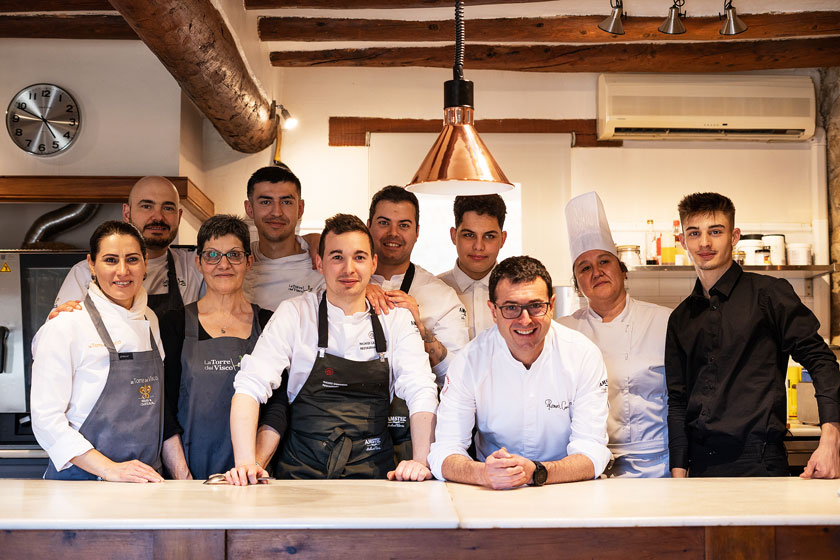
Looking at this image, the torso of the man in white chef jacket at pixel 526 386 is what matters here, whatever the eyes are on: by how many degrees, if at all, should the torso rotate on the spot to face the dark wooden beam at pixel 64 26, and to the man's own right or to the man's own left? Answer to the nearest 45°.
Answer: approximately 135° to the man's own right

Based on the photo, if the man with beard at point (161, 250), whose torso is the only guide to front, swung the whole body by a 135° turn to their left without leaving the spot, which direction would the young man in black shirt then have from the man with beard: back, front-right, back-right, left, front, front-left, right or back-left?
right

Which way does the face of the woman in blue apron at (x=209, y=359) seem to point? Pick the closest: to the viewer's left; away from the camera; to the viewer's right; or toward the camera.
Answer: toward the camera

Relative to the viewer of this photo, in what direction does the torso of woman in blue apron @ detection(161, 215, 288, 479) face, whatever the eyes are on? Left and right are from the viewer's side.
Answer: facing the viewer

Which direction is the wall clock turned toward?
toward the camera

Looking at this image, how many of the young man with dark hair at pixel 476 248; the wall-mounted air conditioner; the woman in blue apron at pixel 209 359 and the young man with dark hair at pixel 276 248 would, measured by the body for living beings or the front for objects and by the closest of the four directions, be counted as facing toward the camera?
4

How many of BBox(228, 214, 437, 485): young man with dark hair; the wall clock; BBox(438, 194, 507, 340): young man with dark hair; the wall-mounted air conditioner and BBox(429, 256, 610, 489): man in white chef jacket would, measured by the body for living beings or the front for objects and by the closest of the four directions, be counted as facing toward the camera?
5

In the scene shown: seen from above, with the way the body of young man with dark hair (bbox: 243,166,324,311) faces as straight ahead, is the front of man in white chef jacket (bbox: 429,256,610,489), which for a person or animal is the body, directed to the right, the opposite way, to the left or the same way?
the same way

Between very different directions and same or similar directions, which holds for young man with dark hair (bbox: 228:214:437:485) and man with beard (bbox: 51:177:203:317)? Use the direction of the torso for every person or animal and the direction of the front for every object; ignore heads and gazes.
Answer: same or similar directions

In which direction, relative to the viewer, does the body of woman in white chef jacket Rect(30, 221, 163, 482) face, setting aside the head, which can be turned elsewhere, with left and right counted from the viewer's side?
facing the viewer and to the right of the viewer

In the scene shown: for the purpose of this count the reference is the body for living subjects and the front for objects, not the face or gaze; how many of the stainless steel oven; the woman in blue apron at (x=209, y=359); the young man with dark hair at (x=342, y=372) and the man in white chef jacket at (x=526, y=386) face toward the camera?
4

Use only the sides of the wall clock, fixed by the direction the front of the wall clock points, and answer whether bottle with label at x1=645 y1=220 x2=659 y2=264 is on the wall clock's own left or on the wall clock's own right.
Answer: on the wall clock's own left

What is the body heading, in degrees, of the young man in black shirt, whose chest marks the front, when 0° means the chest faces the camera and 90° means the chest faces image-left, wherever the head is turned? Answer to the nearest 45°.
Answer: approximately 45°

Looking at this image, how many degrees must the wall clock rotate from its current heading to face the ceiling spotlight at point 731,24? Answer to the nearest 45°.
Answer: approximately 45° to its left

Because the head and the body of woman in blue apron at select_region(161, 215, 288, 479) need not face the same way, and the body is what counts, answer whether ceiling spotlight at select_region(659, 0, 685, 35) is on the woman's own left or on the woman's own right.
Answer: on the woman's own left

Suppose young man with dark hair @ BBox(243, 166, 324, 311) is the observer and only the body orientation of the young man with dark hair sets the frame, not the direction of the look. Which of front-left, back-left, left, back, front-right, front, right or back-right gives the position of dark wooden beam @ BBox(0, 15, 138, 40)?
back-right
